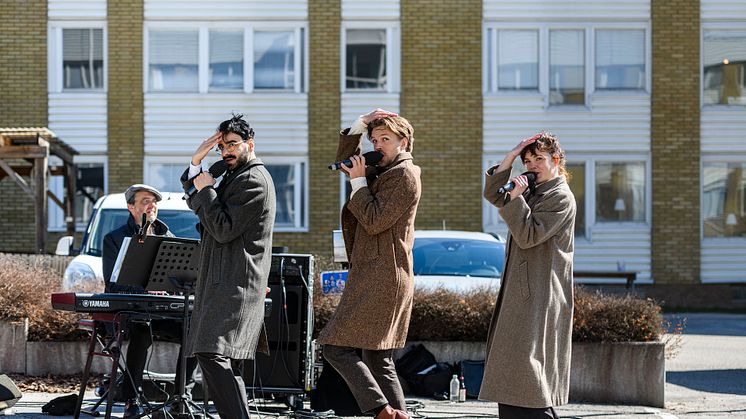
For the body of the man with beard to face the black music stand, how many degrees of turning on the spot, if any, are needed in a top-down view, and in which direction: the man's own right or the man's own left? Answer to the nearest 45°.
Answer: approximately 45° to the man's own right

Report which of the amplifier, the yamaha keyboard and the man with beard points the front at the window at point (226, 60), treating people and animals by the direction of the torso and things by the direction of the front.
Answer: the yamaha keyboard

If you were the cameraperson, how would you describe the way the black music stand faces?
facing away from the viewer and to the left of the viewer

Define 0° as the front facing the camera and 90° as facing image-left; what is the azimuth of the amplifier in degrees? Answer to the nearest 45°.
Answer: approximately 0°

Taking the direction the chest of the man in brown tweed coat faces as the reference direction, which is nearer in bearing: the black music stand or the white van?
the black music stand

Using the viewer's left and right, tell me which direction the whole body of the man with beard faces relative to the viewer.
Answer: facing to the left of the viewer

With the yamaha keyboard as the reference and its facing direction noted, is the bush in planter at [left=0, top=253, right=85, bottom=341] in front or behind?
in front

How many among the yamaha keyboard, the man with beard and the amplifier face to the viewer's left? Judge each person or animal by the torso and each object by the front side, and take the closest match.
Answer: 1

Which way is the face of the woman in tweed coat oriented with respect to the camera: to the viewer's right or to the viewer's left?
to the viewer's left

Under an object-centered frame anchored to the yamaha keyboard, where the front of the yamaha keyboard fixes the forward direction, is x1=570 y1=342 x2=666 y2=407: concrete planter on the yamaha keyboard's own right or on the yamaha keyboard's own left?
on the yamaha keyboard's own right

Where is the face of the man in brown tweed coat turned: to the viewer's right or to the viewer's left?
to the viewer's left

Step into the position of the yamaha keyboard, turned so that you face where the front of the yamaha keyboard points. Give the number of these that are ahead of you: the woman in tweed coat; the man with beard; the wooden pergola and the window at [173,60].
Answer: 2

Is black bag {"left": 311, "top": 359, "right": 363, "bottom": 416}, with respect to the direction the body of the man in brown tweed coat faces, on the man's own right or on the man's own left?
on the man's own right
